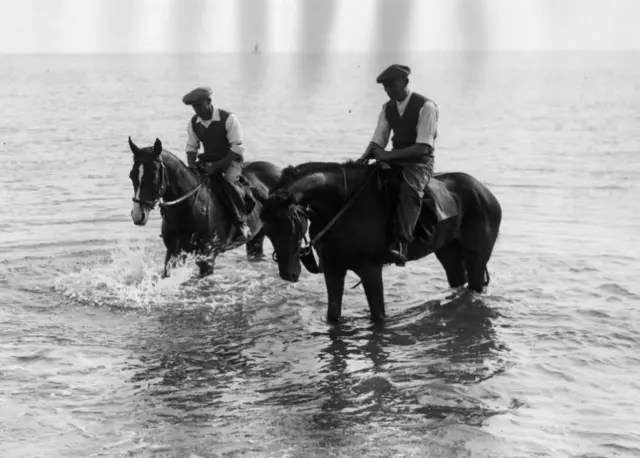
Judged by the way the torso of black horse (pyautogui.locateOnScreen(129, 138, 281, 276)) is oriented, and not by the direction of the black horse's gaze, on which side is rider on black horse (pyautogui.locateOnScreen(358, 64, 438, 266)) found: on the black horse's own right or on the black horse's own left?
on the black horse's own left

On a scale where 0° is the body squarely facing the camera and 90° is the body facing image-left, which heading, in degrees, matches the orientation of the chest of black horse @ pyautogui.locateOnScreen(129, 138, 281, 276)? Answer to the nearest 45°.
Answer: approximately 45°

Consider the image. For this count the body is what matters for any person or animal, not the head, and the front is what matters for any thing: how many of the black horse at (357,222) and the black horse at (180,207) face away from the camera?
0

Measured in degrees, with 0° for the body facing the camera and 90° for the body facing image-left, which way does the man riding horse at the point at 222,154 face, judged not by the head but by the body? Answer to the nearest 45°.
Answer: approximately 45°

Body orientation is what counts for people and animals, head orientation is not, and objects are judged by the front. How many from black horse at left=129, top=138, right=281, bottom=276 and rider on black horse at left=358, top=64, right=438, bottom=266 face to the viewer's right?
0

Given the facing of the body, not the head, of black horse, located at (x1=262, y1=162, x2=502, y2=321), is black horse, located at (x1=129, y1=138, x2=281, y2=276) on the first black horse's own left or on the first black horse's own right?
on the first black horse's own right

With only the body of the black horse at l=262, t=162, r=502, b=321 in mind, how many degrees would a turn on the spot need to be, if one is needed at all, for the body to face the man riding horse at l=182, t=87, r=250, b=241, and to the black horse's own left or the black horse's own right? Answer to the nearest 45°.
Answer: approximately 90° to the black horse's own right

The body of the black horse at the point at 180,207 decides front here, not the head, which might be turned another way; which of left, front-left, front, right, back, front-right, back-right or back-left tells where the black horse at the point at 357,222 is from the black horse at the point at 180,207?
left

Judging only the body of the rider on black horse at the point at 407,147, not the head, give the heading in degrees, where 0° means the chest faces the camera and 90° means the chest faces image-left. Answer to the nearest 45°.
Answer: approximately 45°

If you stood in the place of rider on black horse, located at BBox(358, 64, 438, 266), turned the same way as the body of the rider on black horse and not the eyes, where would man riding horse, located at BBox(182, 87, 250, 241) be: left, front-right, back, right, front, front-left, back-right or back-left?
right

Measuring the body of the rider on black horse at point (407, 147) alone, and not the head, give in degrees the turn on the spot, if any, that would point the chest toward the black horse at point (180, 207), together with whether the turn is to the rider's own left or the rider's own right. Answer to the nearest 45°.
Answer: approximately 90° to the rider's own right

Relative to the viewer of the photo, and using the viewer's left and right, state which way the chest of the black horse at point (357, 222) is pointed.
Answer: facing the viewer and to the left of the viewer
